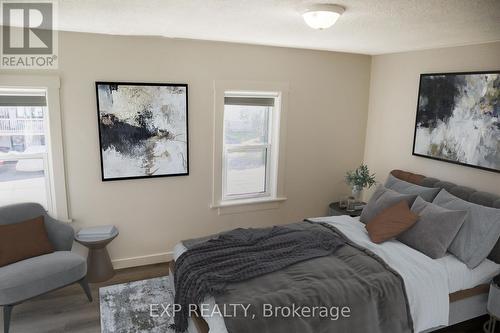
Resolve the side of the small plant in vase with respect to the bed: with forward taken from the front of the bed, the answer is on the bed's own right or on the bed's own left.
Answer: on the bed's own right

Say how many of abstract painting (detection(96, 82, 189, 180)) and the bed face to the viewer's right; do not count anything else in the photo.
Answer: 0

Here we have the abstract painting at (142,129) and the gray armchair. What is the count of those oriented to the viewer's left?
0

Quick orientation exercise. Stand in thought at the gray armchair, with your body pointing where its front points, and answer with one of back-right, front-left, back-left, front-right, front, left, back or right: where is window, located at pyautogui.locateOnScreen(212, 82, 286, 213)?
front-left

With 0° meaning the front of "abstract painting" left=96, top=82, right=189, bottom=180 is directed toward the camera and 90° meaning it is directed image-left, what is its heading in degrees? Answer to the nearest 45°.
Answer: approximately 0°

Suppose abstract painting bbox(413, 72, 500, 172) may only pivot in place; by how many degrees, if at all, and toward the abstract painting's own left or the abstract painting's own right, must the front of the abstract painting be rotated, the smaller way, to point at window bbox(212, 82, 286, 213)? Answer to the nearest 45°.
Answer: approximately 45° to the abstract painting's own right

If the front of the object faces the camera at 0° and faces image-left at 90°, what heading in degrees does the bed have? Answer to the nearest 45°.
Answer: approximately 45°
